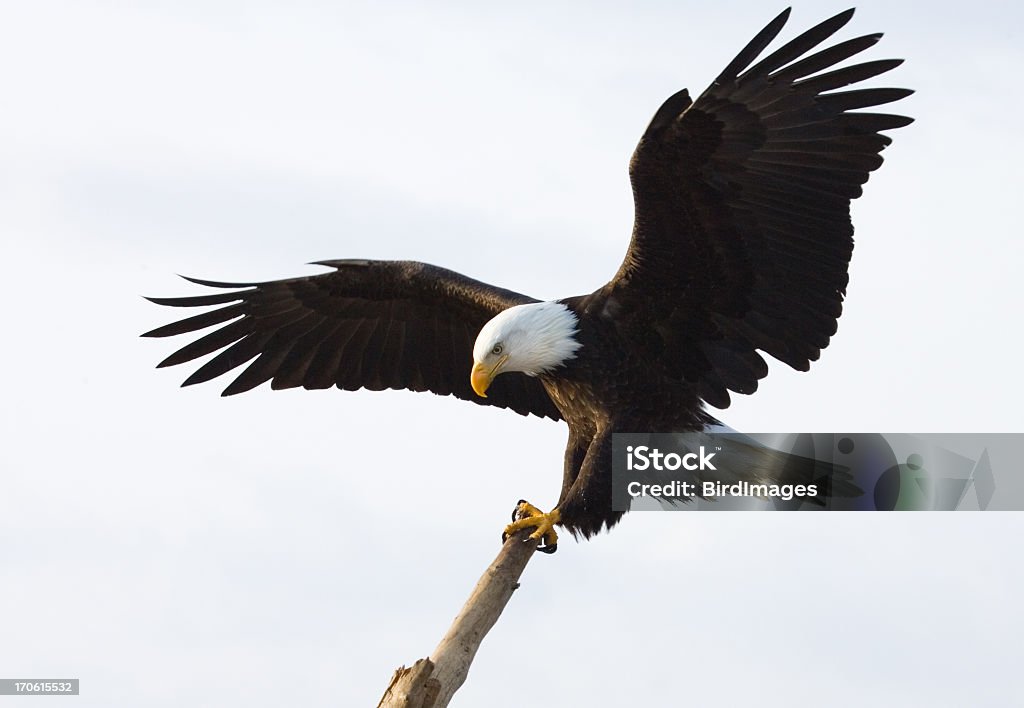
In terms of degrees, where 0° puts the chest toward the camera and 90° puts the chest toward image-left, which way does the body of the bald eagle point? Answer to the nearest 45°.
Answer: approximately 45°
